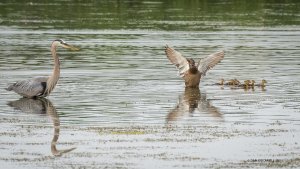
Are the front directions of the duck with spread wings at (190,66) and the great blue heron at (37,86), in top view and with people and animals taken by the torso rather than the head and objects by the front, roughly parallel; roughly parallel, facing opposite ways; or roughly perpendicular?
roughly perpendicular

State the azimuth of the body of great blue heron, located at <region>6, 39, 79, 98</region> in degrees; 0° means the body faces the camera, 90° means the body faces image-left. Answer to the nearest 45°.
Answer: approximately 270°

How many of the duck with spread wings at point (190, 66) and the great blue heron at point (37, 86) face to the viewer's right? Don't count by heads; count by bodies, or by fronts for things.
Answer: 1
